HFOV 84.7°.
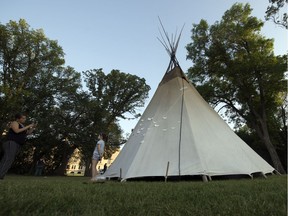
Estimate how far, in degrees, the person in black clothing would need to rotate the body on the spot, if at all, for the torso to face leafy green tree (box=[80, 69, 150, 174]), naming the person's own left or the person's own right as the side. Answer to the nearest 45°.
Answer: approximately 45° to the person's own left

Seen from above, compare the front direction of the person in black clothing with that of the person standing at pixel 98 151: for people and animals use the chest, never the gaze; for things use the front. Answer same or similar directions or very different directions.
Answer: very different directions

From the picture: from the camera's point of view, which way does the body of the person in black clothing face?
to the viewer's right

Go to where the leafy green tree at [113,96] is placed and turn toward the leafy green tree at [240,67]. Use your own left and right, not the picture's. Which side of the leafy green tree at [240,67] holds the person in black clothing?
right
